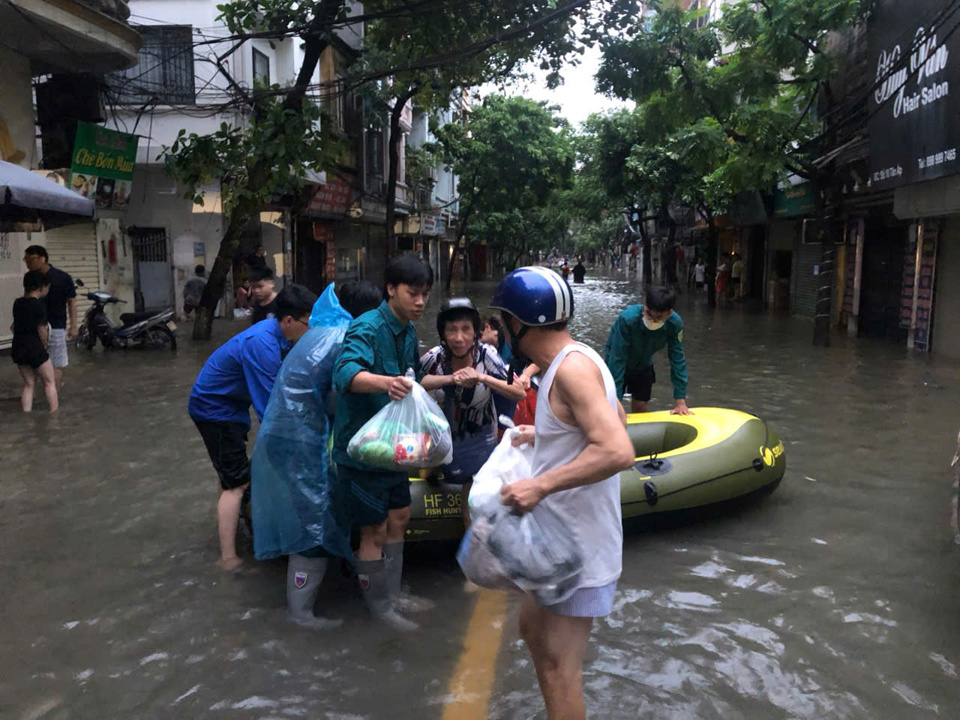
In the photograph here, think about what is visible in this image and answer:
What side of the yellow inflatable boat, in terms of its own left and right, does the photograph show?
right

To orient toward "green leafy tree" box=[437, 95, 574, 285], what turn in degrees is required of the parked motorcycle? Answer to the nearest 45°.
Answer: approximately 135° to its right

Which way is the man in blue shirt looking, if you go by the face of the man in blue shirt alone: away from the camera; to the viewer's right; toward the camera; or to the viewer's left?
to the viewer's right

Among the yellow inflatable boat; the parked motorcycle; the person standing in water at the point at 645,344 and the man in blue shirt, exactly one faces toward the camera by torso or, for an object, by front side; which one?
the person standing in water

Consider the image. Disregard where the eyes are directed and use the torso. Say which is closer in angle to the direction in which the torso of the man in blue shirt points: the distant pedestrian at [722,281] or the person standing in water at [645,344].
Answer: the person standing in water

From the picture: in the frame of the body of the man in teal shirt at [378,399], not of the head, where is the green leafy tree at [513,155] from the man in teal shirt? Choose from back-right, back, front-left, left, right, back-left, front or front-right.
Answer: back-left

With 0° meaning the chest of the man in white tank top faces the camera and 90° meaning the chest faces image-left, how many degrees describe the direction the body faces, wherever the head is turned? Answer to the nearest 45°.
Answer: approximately 90°

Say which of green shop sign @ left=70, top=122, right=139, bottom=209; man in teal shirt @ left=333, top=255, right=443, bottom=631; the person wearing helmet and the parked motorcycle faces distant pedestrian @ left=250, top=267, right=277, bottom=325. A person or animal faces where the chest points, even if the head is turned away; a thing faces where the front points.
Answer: the green shop sign

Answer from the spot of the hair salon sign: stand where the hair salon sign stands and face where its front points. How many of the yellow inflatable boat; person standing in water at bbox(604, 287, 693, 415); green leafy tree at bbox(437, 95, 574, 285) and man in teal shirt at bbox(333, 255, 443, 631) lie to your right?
1

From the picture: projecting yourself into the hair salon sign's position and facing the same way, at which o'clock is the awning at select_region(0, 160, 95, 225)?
The awning is roughly at 12 o'clock from the hair salon sign.

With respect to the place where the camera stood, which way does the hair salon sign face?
facing the viewer and to the left of the viewer

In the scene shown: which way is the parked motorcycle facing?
to the viewer's left

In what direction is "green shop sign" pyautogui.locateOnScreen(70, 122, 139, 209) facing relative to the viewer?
toward the camera

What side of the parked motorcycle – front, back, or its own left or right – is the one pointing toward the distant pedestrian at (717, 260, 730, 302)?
back

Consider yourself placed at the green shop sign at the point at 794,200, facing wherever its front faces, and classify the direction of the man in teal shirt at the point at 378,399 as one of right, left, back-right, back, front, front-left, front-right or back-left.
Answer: front-left
